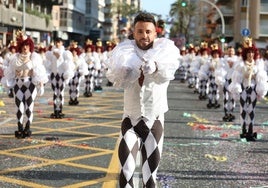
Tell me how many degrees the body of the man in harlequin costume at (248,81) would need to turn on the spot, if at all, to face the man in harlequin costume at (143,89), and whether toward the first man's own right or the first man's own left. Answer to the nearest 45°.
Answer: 0° — they already face them

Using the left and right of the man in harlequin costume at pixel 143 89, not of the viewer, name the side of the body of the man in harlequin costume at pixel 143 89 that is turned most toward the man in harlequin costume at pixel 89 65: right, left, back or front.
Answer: back

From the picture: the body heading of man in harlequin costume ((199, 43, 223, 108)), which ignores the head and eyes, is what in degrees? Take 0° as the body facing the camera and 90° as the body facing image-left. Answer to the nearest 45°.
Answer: approximately 0°

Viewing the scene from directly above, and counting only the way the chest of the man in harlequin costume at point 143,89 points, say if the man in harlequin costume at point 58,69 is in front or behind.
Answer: behind

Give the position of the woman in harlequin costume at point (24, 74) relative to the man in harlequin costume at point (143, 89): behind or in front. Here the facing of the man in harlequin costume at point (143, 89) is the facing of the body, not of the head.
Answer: behind

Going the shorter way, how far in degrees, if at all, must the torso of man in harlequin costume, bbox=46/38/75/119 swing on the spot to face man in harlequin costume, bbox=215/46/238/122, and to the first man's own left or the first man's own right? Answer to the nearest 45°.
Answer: approximately 90° to the first man's own left

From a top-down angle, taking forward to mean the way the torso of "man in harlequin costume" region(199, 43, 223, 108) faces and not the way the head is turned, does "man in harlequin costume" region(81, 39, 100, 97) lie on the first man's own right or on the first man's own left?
on the first man's own right

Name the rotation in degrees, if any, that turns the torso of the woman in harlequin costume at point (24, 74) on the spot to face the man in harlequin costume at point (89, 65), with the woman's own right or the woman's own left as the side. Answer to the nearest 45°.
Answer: approximately 180°

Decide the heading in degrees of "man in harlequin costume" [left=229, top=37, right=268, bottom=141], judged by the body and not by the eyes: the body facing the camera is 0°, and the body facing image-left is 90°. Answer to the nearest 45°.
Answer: approximately 0°
